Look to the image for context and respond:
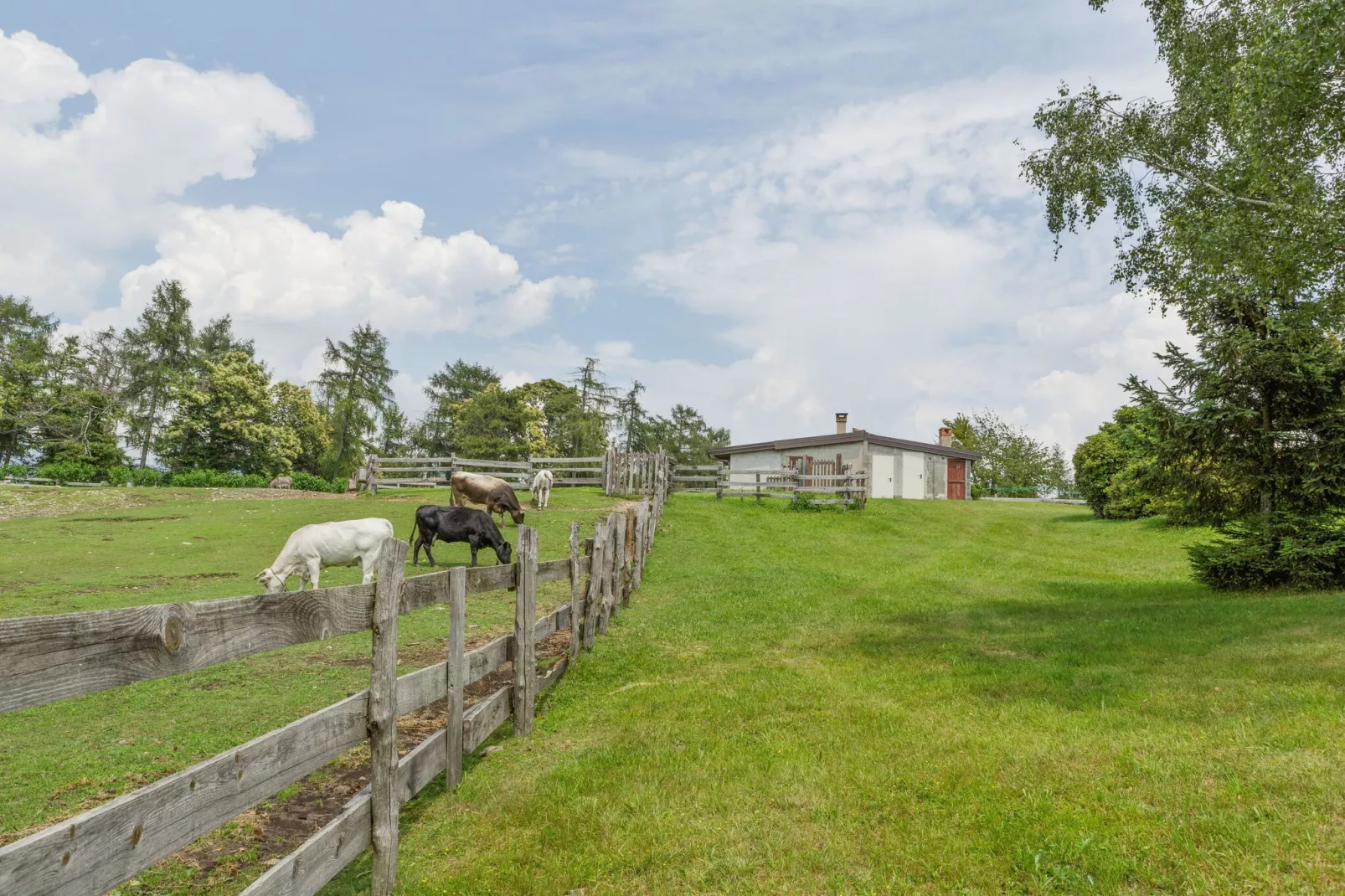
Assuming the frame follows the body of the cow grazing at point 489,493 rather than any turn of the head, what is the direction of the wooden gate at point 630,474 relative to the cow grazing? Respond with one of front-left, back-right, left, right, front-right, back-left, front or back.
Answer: front-left

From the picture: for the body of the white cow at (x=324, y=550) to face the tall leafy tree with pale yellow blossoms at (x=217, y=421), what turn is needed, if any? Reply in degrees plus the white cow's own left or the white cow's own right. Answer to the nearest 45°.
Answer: approximately 90° to the white cow's own right

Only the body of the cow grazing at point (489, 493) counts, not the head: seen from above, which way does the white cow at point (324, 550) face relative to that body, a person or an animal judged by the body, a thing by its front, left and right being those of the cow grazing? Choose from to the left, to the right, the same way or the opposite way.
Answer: the opposite way

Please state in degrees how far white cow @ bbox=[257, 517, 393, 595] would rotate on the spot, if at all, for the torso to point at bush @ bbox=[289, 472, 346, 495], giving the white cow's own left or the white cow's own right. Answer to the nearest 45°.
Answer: approximately 90° to the white cow's own right

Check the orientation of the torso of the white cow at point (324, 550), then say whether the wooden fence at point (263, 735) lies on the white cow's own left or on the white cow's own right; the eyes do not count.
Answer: on the white cow's own left

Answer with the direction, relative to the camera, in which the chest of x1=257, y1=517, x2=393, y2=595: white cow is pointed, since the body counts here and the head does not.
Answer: to the viewer's left

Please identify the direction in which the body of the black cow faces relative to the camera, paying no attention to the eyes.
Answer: to the viewer's right

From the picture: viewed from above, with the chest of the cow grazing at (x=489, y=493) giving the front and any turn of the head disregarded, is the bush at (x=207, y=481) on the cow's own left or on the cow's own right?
on the cow's own left

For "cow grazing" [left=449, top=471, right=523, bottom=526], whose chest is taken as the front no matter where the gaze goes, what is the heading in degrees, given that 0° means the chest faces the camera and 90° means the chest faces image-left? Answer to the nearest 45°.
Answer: approximately 270°

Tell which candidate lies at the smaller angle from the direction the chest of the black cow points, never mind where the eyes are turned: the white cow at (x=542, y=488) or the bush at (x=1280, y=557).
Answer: the bush

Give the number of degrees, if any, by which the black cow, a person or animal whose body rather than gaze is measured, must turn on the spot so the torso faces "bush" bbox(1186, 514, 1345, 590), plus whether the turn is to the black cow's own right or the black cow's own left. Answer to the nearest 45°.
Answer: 0° — it already faces it

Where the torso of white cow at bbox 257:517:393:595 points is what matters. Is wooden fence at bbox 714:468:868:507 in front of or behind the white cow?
behind

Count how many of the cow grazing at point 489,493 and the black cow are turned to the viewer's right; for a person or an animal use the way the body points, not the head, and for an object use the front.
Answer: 2
